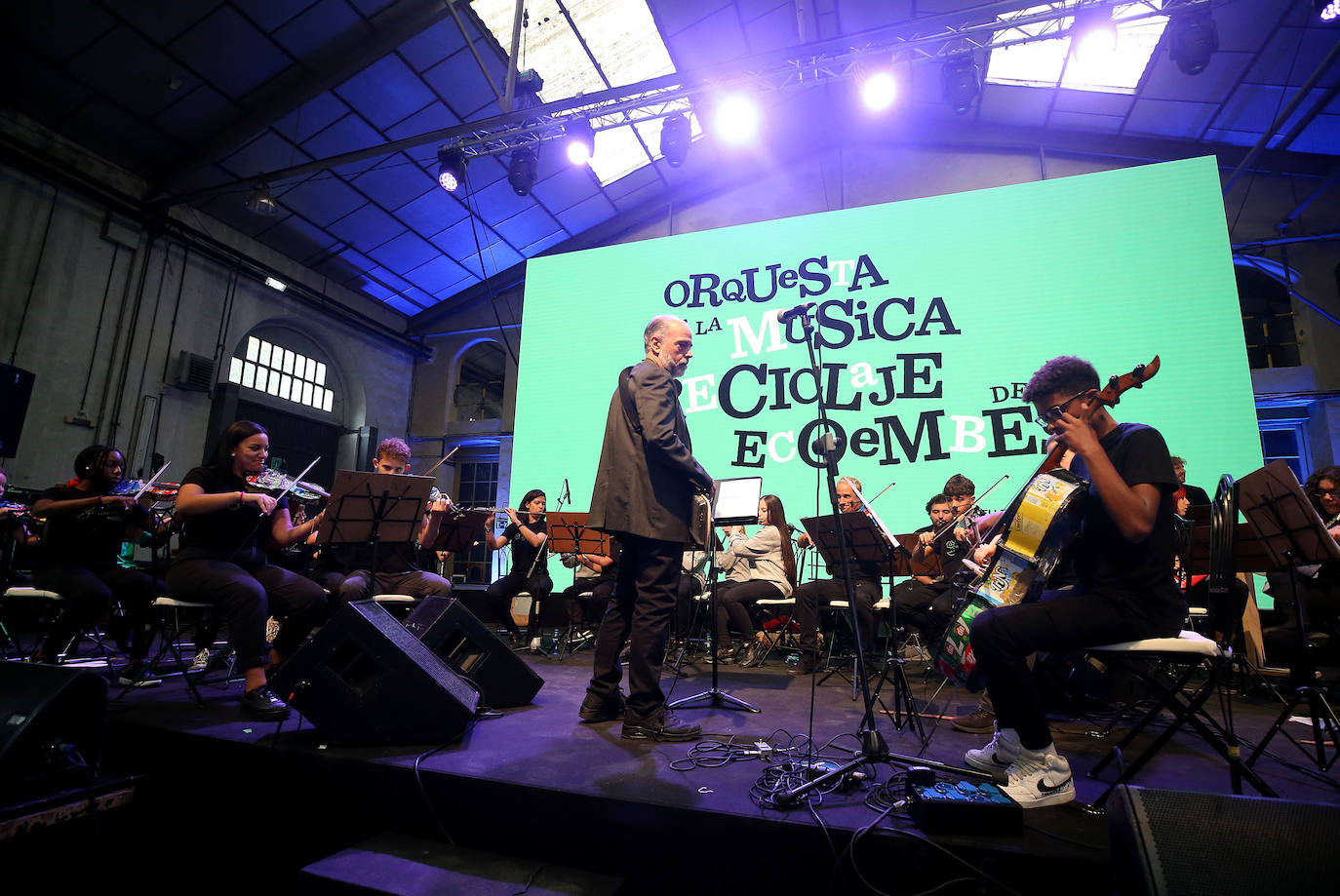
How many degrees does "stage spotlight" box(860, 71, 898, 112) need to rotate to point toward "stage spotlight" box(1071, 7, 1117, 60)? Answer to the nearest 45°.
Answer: approximately 90° to its left

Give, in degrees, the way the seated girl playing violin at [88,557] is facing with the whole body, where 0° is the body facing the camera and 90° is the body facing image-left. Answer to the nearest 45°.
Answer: approximately 315°

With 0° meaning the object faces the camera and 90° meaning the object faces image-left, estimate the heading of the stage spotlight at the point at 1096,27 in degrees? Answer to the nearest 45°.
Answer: approximately 0°

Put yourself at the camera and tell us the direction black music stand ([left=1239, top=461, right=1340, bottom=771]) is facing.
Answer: facing away from the viewer and to the right of the viewer

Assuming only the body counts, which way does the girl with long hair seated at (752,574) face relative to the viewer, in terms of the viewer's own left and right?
facing to the left of the viewer

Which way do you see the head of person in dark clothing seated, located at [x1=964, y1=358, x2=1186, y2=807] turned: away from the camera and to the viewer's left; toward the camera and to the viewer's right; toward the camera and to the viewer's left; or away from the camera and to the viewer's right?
toward the camera and to the viewer's left

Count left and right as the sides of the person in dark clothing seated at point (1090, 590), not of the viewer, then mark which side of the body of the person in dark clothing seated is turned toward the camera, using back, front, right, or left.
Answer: left
